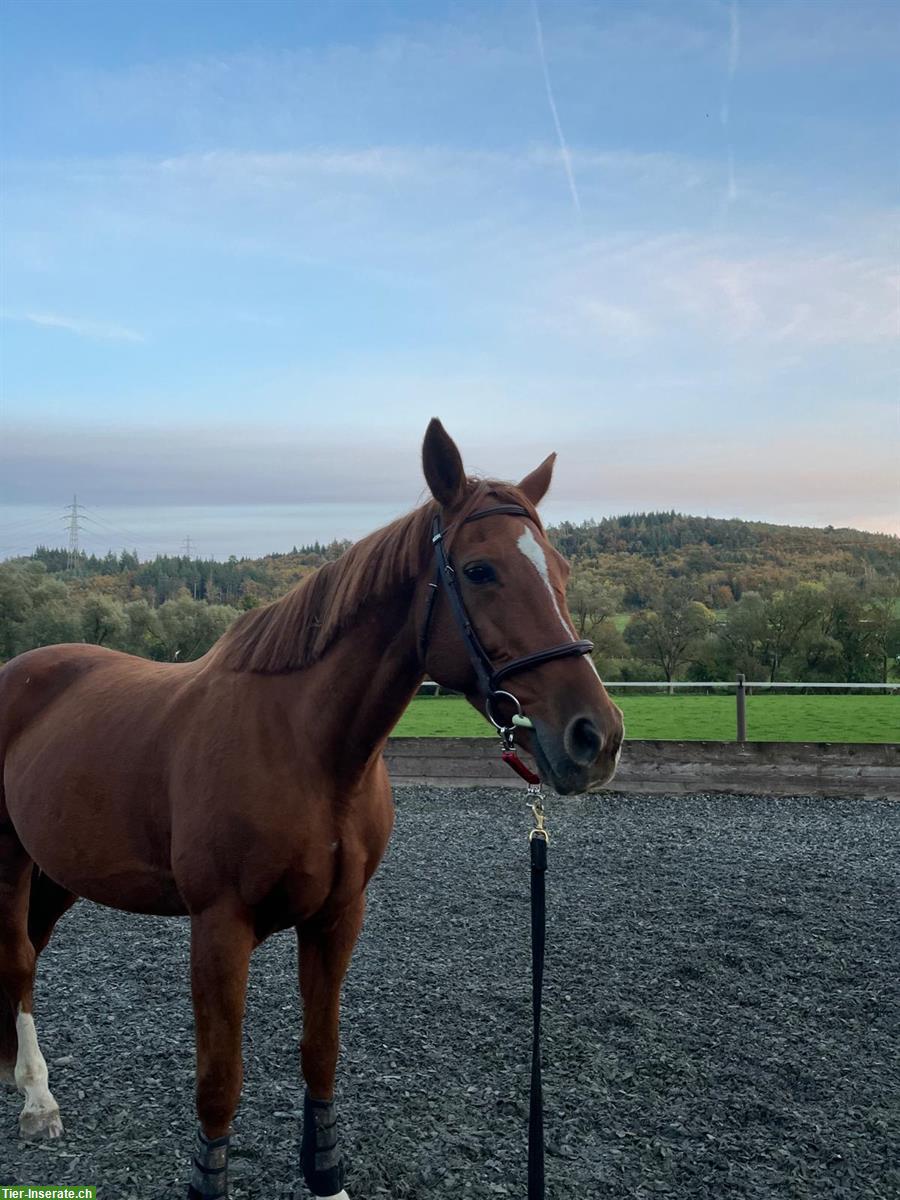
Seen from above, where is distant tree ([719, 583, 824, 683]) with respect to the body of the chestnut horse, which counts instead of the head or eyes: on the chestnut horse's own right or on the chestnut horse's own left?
on the chestnut horse's own left

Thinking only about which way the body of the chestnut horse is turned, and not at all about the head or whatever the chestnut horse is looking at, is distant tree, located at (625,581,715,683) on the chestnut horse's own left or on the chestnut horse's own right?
on the chestnut horse's own left

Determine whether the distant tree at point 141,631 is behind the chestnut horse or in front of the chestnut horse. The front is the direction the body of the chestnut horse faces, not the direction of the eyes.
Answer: behind

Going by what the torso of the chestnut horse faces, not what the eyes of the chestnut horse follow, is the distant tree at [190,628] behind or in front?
behind

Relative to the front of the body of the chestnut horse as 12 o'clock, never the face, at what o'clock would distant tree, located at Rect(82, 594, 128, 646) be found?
The distant tree is roughly at 7 o'clock from the chestnut horse.

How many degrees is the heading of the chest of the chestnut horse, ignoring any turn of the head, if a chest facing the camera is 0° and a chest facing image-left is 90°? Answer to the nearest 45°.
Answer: approximately 315°
